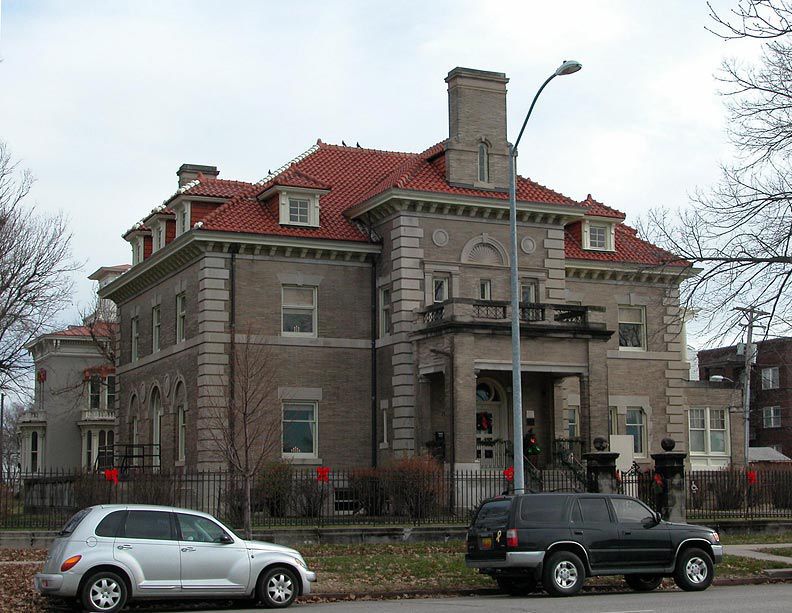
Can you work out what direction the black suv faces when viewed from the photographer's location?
facing away from the viewer and to the right of the viewer

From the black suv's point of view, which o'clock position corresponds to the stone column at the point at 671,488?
The stone column is roughly at 11 o'clock from the black suv.

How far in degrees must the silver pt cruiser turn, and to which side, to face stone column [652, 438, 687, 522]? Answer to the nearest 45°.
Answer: approximately 45° to its left

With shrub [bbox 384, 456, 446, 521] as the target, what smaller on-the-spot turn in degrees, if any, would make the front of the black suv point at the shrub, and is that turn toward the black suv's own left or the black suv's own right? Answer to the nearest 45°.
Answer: approximately 45° to the black suv's own left

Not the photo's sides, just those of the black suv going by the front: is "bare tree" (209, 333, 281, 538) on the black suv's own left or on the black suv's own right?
on the black suv's own left

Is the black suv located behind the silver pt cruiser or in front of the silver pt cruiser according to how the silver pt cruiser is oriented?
in front

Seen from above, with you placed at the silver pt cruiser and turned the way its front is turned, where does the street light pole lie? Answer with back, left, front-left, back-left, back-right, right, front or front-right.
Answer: front-left

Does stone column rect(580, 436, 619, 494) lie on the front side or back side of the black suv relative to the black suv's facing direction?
on the front side

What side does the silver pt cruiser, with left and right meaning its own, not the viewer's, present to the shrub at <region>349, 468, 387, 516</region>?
left

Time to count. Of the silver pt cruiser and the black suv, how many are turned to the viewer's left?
0

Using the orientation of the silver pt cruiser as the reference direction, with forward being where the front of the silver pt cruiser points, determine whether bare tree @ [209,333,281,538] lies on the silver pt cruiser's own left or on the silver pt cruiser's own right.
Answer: on the silver pt cruiser's own left

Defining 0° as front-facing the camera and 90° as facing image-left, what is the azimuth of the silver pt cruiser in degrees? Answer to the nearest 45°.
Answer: approximately 270°

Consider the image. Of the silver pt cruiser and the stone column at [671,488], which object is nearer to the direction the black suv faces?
the stone column
